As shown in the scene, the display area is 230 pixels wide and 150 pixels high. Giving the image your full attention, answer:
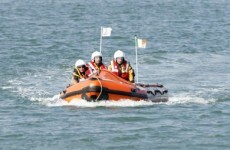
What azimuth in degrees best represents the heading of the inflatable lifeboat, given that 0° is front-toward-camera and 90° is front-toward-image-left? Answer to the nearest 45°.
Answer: approximately 45°

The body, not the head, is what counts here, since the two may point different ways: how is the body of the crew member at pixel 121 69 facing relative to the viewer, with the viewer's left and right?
facing the viewer

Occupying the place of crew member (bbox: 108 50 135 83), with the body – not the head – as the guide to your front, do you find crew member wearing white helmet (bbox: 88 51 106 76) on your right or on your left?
on your right
